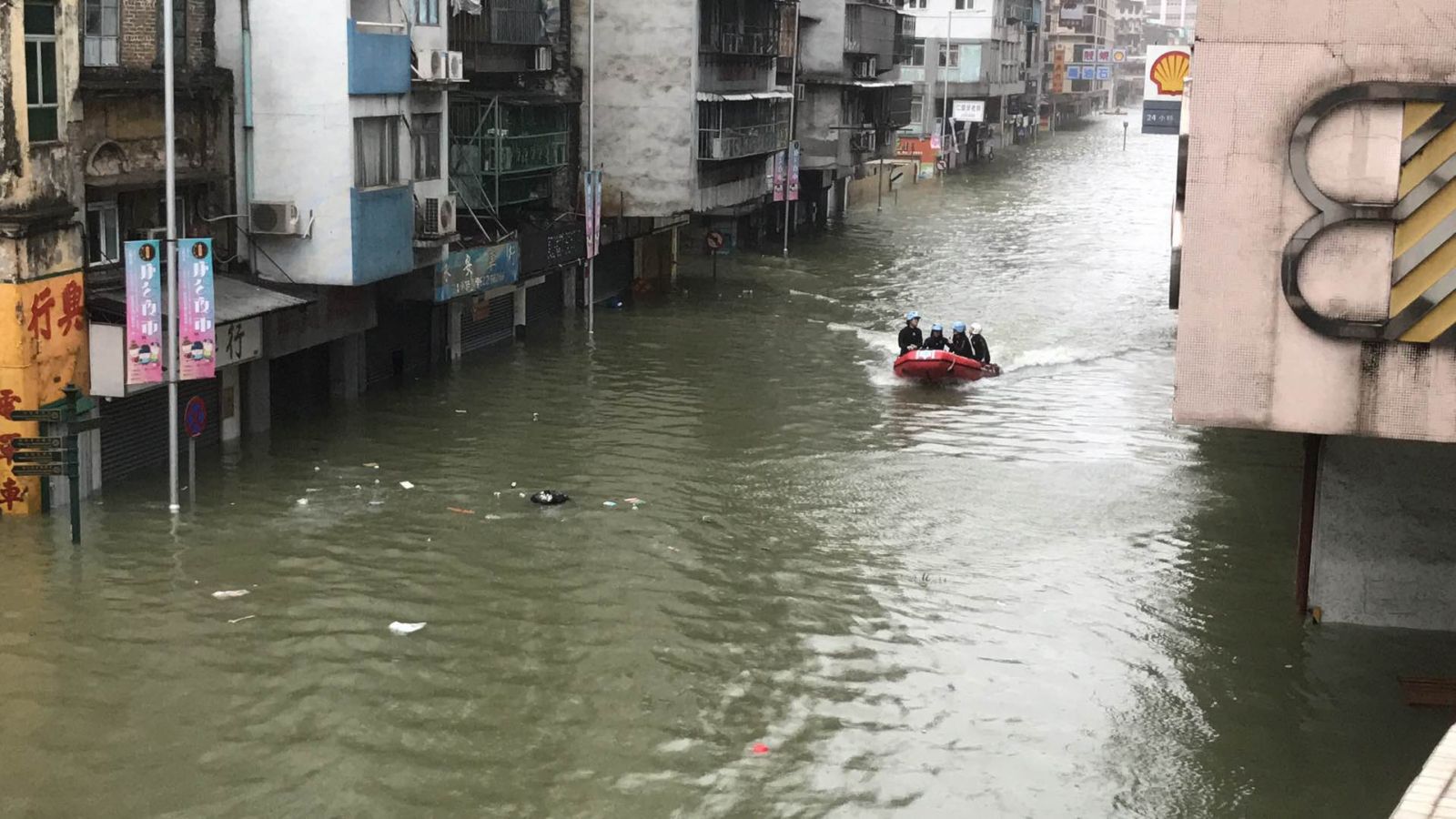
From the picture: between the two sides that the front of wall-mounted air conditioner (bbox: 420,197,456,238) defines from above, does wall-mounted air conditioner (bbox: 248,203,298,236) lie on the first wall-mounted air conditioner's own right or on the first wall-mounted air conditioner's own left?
on the first wall-mounted air conditioner's own right

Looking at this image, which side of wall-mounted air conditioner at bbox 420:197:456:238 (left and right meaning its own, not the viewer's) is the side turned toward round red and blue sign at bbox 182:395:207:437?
right

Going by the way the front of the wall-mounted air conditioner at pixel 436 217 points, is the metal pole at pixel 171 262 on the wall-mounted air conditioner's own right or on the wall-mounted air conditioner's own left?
on the wall-mounted air conditioner's own right

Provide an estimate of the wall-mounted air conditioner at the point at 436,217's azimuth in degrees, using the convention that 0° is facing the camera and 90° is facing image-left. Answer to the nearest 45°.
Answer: approximately 315°

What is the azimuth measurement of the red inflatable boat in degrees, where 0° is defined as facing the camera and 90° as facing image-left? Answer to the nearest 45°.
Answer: approximately 45°
